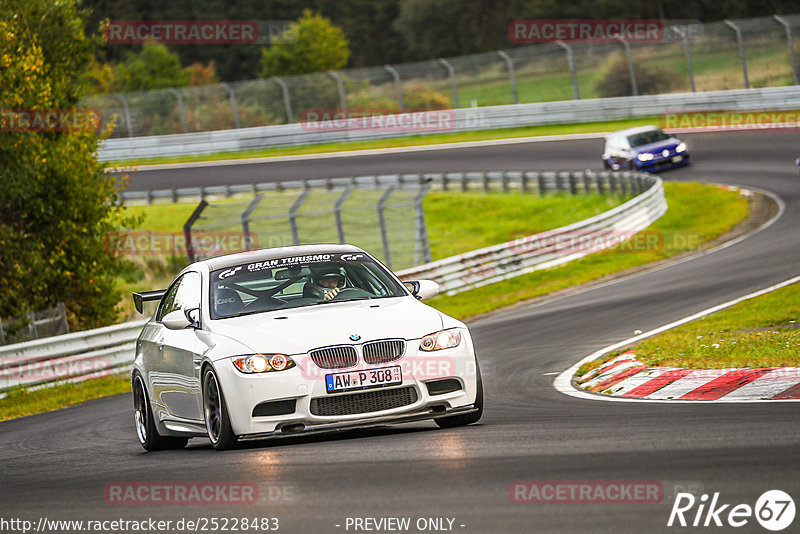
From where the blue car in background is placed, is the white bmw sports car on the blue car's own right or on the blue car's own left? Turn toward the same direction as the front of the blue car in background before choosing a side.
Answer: on the blue car's own right

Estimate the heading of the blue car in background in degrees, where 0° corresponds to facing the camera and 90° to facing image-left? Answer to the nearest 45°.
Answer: approximately 315°

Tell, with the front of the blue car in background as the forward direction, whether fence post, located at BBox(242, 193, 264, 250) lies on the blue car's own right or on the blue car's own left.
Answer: on the blue car's own right

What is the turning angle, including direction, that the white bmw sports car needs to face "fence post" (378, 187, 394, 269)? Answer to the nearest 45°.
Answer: approximately 135° to its left

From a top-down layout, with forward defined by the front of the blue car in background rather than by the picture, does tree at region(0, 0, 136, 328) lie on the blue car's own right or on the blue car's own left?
on the blue car's own right

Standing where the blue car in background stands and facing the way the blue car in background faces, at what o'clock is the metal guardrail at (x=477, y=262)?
The metal guardrail is roughly at 2 o'clock from the blue car in background.
